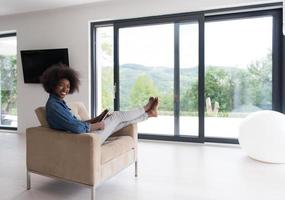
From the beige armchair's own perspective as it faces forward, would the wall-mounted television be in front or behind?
behind

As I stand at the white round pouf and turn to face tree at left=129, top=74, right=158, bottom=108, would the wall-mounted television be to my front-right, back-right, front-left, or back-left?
front-left

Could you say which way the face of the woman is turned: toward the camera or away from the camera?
toward the camera

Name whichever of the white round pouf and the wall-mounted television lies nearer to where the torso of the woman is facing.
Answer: the white round pouf

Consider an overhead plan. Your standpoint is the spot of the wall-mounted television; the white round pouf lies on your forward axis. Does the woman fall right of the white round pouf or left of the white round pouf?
right

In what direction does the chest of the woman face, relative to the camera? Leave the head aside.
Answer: to the viewer's right

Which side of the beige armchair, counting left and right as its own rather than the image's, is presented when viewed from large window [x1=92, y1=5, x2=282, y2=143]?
left

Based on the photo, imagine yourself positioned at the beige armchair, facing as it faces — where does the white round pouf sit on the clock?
The white round pouf is roughly at 10 o'clock from the beige armchair.

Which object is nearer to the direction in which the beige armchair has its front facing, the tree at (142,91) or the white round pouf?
the white round pouf
